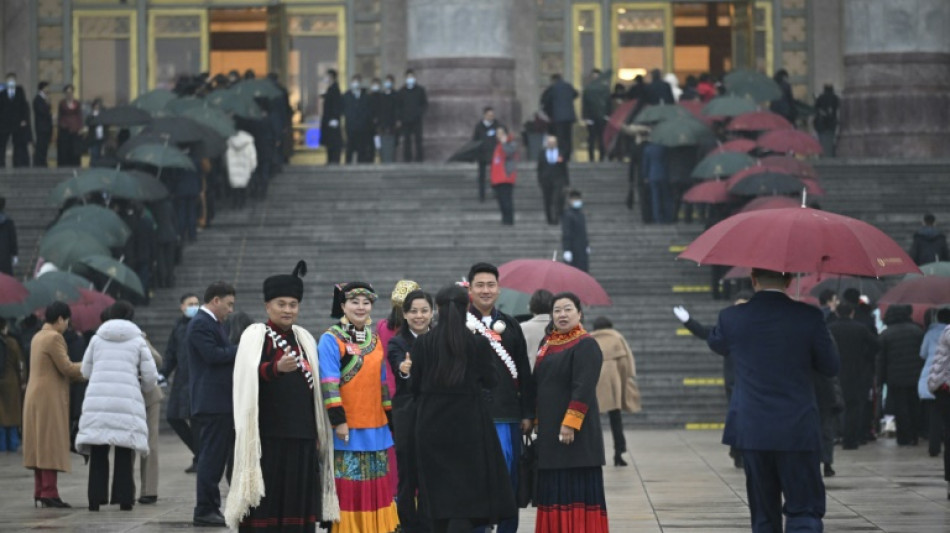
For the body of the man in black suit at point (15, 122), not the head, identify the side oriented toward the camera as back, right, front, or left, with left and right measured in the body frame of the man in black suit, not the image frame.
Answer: front

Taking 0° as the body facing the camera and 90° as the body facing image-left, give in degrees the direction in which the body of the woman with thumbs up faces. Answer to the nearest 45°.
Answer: approximately 0°

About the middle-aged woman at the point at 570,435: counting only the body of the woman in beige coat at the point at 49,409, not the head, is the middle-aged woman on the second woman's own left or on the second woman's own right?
on the second woman's own right

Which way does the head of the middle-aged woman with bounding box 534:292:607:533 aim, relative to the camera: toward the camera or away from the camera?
toward the camera

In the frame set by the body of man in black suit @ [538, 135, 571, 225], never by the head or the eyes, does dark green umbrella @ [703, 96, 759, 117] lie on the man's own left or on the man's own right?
on the man's own left

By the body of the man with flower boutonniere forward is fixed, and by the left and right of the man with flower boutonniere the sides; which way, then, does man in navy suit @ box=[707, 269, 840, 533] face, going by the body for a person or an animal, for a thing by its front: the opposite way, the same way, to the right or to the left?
the opposite way

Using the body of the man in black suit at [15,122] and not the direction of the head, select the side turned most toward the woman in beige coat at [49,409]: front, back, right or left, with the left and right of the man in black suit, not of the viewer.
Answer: front

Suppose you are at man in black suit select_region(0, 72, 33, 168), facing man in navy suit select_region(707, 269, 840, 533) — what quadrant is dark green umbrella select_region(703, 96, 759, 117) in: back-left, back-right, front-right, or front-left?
front-left

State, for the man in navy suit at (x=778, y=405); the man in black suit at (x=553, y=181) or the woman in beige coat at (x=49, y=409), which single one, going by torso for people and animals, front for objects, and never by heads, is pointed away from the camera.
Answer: the man in navy suit

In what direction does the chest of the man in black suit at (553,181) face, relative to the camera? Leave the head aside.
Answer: toward the camera

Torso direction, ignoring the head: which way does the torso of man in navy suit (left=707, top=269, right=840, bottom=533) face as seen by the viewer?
away from the camera

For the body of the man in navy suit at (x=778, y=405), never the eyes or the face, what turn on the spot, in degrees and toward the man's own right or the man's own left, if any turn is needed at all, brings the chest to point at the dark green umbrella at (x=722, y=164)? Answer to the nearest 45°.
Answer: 0° — they already face it

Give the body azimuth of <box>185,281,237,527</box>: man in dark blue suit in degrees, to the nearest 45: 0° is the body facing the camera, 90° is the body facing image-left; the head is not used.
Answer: approximately 270°

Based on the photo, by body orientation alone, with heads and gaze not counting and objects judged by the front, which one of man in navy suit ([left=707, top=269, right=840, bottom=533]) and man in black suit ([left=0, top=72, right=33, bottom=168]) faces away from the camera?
the man in navy suit
